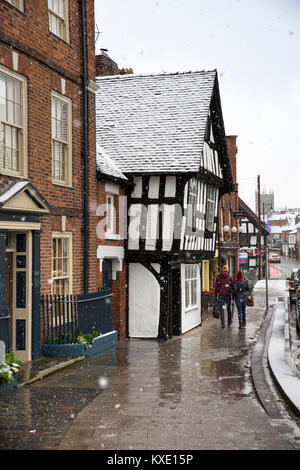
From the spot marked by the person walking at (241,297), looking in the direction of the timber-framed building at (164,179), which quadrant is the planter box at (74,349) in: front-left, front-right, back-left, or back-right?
front-left

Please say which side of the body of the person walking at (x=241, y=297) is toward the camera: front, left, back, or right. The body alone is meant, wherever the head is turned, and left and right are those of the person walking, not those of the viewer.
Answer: back

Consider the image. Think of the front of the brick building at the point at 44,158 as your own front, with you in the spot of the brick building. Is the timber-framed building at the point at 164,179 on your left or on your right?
on your left

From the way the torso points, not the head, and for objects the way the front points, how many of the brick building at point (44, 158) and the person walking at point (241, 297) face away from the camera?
1

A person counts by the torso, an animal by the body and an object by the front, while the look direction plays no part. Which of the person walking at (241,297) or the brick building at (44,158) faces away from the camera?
the person walking

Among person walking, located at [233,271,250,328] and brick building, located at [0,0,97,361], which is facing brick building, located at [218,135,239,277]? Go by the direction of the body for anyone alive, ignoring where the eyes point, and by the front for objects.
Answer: the person walking

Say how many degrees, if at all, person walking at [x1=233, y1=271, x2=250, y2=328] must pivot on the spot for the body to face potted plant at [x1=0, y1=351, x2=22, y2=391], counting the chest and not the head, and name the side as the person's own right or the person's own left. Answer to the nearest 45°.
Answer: approximately 180°

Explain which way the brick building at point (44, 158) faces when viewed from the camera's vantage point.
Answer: facing the viewer and to the right of the viewer

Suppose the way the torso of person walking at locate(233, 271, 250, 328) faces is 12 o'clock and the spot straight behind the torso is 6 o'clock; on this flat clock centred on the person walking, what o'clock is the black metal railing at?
The black metal railing is roughly at 7 o'clock from the person walking.

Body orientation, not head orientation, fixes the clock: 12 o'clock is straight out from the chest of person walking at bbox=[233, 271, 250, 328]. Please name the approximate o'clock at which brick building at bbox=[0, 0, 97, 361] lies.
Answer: The brick building is roughly at 7 o'clock from the person walking.
